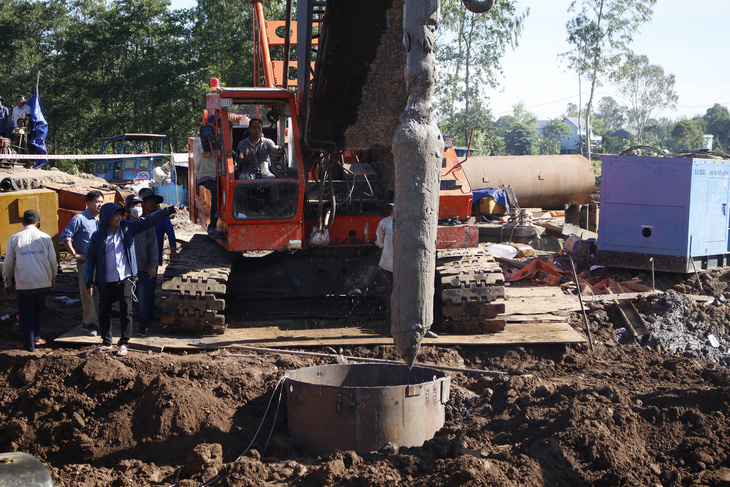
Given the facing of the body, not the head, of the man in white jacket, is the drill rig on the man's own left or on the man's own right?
on the man's own right

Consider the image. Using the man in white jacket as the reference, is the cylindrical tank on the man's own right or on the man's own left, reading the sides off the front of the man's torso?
on the man's own right

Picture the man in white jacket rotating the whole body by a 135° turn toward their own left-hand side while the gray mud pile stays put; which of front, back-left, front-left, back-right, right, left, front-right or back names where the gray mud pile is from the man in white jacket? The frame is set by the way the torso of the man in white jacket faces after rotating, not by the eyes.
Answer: back-left

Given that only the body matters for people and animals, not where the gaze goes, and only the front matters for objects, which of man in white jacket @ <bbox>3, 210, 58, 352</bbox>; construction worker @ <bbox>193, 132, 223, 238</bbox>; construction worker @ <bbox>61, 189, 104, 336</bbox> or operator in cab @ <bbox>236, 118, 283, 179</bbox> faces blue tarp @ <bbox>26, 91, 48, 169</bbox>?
the man in white jacket

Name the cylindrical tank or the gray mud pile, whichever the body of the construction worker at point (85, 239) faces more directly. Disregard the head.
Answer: the gray mud pile

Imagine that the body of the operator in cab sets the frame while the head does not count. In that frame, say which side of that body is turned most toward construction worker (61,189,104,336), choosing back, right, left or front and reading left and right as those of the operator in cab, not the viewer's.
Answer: right

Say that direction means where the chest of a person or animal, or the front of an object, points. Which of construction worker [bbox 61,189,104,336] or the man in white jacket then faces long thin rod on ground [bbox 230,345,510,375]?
the construction worker

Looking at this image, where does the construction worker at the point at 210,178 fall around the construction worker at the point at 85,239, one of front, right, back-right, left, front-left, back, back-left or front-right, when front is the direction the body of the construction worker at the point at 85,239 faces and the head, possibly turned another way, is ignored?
front-left

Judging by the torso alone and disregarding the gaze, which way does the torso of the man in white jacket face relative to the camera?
away from the camera

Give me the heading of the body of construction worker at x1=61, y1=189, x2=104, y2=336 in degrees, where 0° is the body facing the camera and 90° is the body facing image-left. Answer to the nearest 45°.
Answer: approximately 315°
